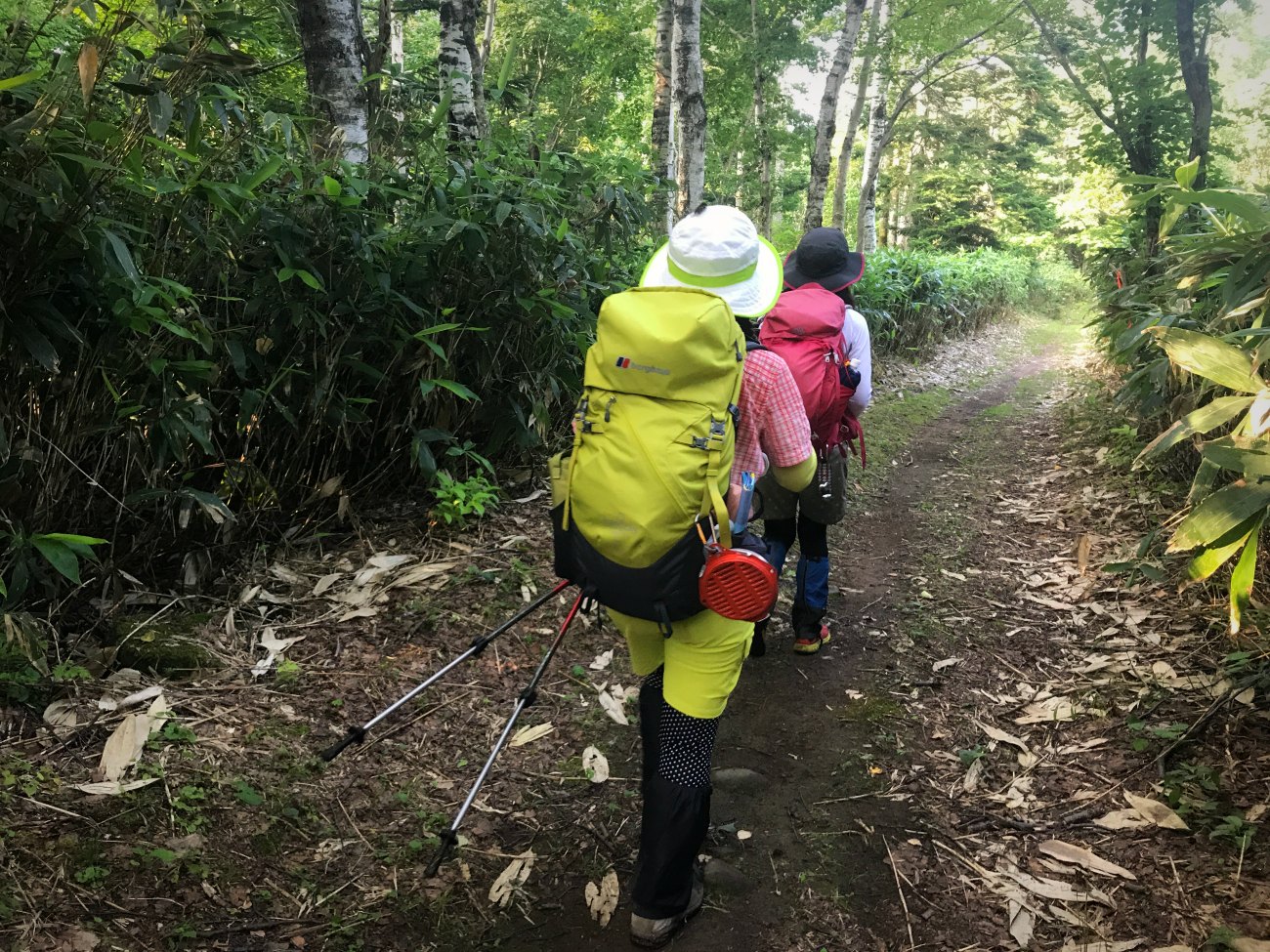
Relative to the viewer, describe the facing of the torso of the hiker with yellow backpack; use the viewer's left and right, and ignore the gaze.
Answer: facing away from the viewer and to the right of the viewer

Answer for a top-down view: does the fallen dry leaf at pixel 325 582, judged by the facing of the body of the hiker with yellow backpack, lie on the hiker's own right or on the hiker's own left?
on the hiker's own left

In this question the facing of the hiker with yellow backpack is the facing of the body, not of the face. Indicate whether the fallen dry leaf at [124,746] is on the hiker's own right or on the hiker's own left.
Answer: on the hiker's own left

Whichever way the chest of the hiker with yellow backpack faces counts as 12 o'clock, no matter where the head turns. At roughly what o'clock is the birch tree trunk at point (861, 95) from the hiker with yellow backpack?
The birch tree trunk is roughly at 11 o'clock from the hiker with yellow backpack.

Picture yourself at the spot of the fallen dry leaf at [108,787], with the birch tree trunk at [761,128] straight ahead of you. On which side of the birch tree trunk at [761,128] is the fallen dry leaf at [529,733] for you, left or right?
right

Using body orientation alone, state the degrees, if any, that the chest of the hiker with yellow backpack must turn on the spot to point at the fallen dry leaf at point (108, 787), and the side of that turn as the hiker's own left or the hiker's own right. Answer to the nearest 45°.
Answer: approximately 135° to the hiker's own left

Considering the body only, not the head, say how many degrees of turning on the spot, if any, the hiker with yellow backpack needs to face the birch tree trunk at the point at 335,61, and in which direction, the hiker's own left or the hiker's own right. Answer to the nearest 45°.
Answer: approximately 90° to the hiker's own left

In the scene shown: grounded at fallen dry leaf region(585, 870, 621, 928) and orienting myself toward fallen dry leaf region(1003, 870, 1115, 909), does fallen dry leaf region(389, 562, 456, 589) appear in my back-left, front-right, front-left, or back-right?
back-left

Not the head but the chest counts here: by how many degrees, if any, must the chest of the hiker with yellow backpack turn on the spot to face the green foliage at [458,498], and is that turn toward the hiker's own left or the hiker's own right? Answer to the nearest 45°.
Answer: approximately 90° to the hiker's own left
